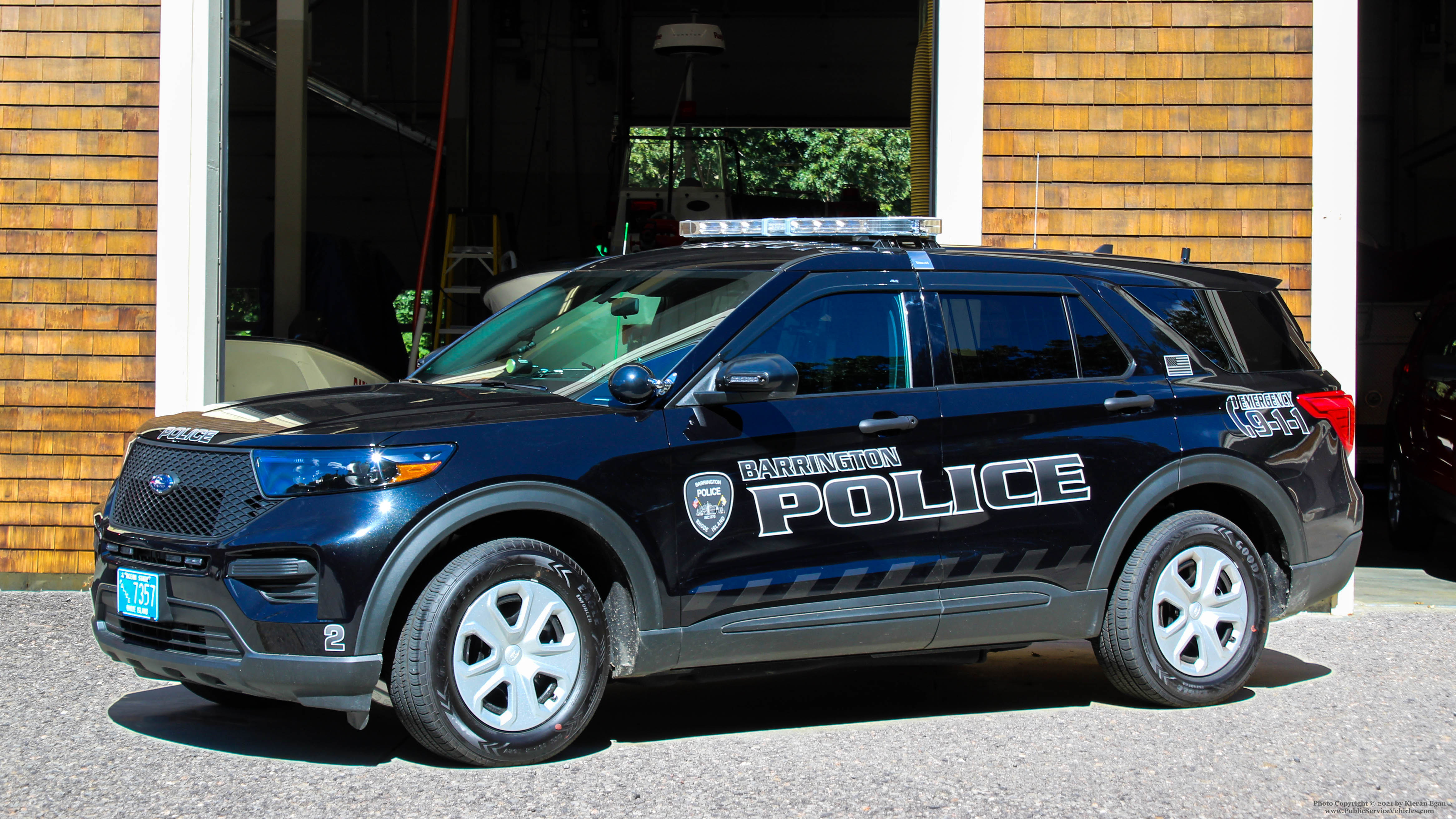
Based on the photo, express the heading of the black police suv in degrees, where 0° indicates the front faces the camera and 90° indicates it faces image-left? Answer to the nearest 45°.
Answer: approximately 45°

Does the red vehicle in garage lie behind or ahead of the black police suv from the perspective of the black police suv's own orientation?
behind
